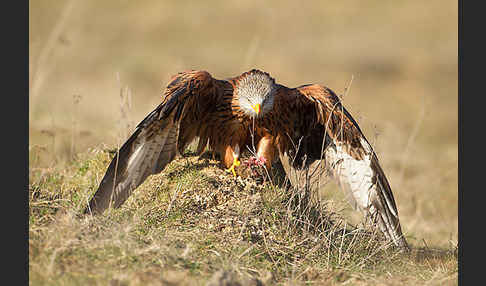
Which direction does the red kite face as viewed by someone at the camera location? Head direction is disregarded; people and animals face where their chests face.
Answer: facing the viewer
